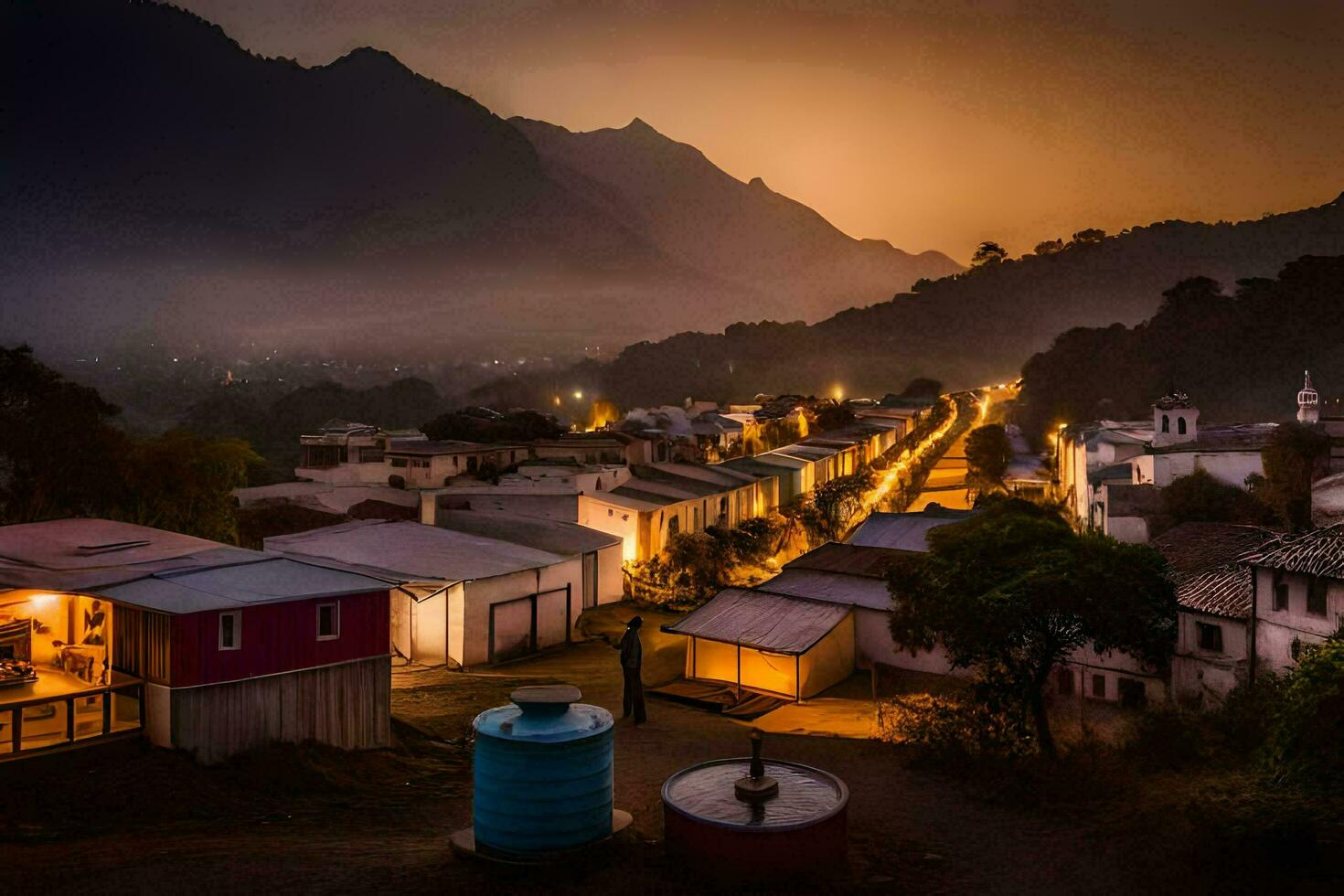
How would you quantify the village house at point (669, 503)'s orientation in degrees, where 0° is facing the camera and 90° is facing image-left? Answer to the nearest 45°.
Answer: approximately 315°

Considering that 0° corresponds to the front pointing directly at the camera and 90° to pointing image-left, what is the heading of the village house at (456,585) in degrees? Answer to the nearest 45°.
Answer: approximately 315°

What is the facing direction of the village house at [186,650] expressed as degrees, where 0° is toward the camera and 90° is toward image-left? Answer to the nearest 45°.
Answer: approximately 45°

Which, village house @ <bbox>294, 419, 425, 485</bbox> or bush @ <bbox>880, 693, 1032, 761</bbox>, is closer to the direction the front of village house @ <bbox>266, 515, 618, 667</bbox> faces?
the bush

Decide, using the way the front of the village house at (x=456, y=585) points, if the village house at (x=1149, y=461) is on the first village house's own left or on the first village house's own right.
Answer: on the first village house's own left

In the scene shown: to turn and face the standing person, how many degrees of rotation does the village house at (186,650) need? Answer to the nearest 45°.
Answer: approximately 135° to its left

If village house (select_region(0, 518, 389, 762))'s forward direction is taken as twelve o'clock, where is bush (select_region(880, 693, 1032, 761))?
The bush is roughly at 8 o'clock from the village house.

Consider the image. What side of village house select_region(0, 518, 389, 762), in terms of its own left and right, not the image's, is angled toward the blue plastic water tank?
left

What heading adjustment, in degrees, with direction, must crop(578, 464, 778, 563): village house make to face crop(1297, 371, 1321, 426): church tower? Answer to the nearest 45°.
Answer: approximately 45° to its left
